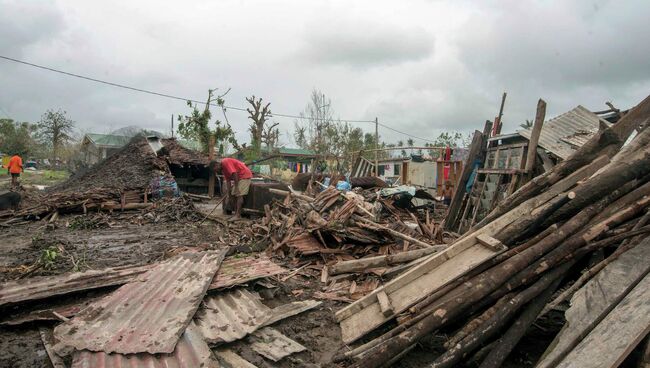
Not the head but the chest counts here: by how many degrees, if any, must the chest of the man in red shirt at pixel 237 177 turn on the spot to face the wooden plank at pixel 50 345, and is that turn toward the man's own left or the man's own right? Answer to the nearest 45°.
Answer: approximately 90° to the man's own left

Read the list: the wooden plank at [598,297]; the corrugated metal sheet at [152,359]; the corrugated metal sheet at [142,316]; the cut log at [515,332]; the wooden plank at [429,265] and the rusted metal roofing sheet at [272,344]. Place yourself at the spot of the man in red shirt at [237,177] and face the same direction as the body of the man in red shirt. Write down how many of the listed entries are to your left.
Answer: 6

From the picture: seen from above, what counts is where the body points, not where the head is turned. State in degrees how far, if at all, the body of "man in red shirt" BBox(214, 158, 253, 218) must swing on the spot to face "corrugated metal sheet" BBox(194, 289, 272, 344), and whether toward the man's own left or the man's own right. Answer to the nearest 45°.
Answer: approximately 90° to the man's own left

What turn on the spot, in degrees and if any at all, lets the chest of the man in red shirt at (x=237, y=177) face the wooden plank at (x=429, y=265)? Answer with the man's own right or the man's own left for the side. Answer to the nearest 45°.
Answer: approximately 90° to the man's own left

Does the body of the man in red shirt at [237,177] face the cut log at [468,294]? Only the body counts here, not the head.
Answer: no

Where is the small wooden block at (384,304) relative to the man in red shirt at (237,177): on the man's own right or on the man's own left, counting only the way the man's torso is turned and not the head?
on the man's own left

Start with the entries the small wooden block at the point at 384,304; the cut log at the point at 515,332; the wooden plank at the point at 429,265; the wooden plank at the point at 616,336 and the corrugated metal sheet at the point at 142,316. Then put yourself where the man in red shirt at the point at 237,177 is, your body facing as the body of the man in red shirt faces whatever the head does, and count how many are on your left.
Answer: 5

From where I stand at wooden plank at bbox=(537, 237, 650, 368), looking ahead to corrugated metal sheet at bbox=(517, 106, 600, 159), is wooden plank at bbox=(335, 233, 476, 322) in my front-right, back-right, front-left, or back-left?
front-left
